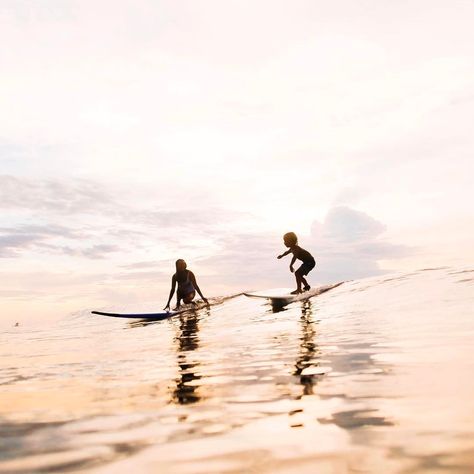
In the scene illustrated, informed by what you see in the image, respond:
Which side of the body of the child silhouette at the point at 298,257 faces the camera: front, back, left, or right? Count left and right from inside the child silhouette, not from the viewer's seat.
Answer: left

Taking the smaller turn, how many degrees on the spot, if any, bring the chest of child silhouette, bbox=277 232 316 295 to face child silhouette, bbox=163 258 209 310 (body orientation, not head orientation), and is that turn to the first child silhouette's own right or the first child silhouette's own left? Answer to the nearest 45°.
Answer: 0° — they already face them
